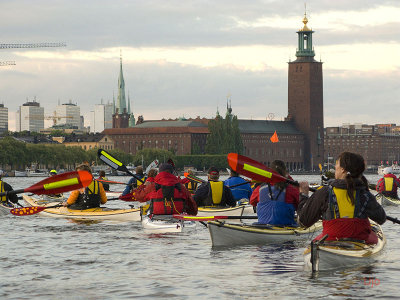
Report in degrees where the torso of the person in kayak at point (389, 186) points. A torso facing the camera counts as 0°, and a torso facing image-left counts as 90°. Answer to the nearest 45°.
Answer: approximately 180°

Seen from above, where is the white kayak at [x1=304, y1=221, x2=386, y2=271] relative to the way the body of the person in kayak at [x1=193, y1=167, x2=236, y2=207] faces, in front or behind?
behind

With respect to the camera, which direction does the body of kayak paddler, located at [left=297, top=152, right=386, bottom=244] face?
away from the camera

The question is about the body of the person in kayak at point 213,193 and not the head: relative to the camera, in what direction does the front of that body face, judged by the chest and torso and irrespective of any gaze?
away from the camera

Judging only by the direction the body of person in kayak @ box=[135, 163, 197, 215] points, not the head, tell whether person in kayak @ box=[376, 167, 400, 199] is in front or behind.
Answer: in front

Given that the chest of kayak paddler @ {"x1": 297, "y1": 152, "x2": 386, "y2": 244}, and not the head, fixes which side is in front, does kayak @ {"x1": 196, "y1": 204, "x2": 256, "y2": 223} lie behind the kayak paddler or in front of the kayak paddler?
in front

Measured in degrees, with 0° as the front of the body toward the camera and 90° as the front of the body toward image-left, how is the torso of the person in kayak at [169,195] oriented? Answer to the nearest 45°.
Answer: approximately 180°
